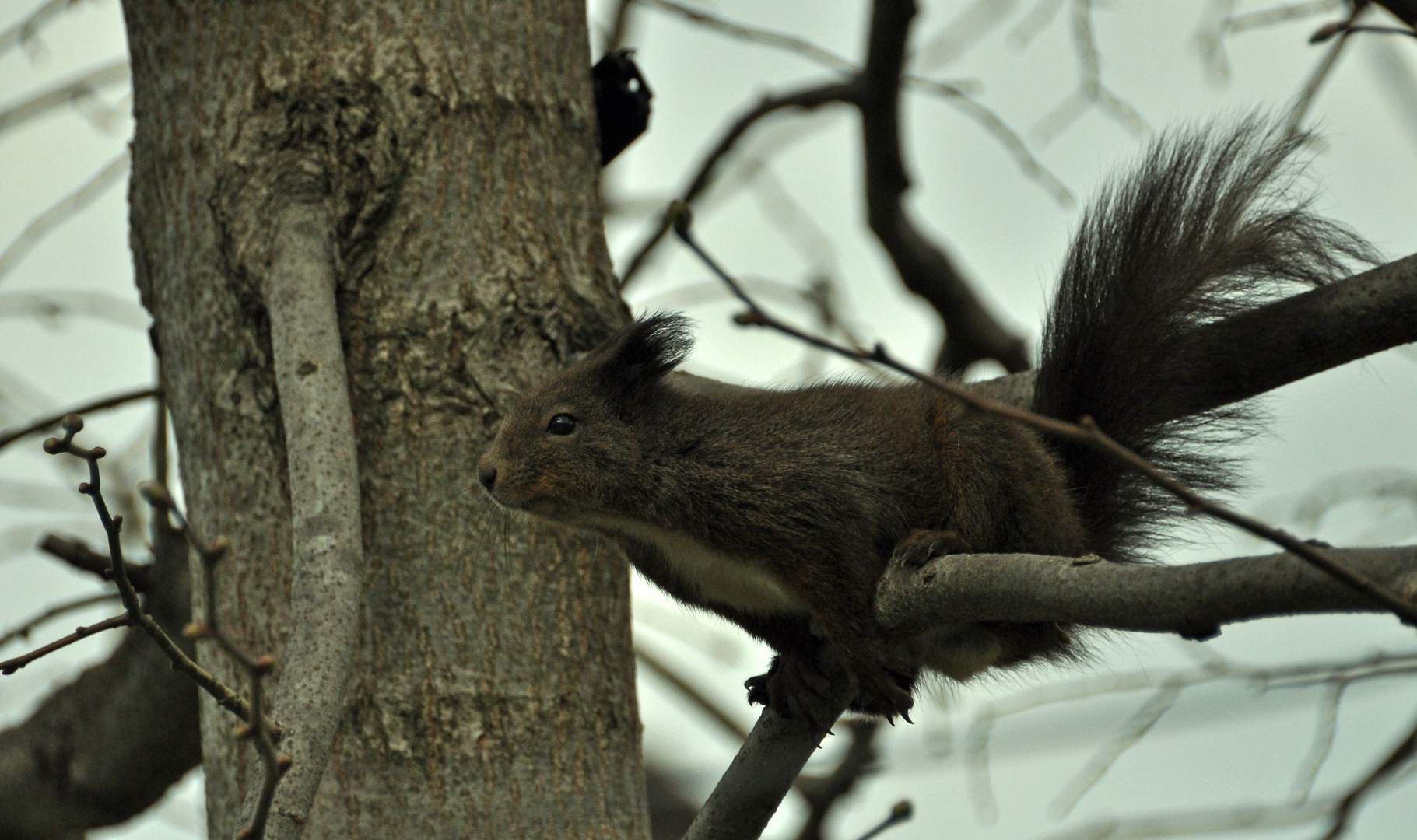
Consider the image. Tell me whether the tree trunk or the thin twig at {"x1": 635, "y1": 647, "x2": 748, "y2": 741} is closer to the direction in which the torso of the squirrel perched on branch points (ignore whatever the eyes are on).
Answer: the tree trunk

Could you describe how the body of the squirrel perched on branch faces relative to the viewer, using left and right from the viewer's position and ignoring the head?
facing to the left of the viewer

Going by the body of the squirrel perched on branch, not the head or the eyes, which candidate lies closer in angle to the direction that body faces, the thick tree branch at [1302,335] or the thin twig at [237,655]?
the thin twig

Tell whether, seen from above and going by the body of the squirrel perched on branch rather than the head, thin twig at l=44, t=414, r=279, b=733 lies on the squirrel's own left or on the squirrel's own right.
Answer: on the squirrel's own left

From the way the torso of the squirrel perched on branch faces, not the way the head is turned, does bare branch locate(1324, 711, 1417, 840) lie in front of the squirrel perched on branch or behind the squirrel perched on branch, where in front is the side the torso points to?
behind

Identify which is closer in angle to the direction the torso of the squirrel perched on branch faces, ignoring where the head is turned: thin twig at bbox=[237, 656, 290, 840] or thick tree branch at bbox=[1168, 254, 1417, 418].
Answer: the thin twig

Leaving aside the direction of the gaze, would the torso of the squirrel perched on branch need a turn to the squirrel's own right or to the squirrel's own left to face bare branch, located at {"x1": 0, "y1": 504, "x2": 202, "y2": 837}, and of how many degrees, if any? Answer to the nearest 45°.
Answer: approximately 45° to the squirrel's own right

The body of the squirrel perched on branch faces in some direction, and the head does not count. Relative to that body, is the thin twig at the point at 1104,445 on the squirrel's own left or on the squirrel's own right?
on the squirrel's own left
